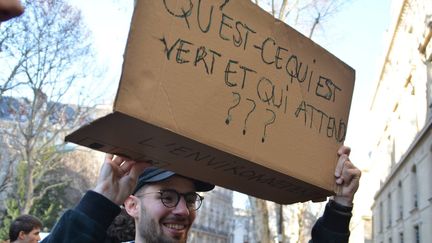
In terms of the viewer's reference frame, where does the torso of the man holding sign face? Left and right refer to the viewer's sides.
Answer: facing the viewer and to the right of the viewer

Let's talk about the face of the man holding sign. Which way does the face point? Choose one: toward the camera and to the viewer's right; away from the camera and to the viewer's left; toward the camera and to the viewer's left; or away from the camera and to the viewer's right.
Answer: toward the camera and to the viewer's right
